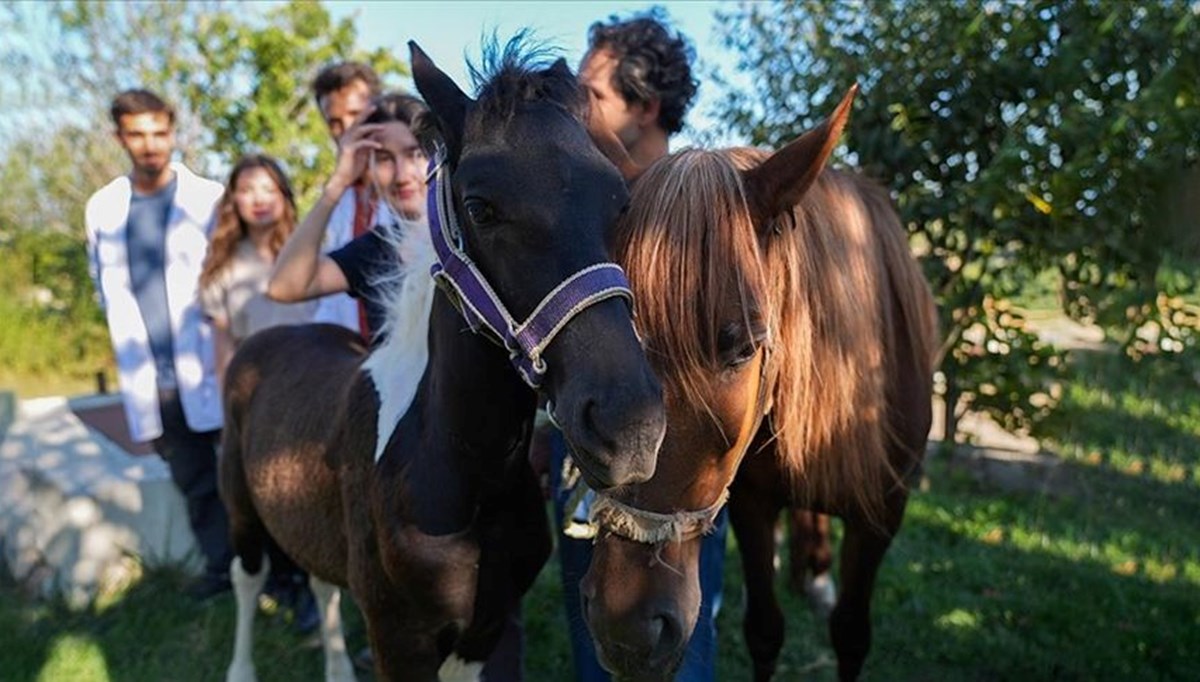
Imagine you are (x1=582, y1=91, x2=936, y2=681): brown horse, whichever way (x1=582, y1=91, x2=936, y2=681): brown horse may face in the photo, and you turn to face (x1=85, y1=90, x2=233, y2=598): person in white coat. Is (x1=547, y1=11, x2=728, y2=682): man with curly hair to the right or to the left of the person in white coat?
right

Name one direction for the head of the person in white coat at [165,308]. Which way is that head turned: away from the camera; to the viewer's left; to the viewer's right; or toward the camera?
toward the camera

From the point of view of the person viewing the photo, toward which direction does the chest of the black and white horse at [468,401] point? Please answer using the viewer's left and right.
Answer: facing the viewer and to the right of the viewer

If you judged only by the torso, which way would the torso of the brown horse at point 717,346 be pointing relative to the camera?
toward the camera

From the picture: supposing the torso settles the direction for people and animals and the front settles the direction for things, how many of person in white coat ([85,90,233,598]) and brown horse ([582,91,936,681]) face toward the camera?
2

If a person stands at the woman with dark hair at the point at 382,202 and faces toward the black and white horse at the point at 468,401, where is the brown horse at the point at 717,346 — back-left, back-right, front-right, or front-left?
front-left

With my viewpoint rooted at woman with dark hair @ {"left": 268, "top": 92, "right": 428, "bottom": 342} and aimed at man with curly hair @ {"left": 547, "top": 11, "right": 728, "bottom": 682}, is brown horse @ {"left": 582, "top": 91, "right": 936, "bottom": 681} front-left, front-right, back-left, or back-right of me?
front-right

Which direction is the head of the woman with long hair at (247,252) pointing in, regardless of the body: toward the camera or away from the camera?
toward the camera

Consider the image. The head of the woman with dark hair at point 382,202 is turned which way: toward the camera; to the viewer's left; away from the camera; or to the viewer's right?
toward the camera

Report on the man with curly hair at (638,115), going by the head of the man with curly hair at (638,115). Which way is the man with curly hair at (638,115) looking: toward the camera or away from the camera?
toward the camera

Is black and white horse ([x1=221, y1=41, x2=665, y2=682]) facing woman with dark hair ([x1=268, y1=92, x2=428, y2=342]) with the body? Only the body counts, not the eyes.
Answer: no

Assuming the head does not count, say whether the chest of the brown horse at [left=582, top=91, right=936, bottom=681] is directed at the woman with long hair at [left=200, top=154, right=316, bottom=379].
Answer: no

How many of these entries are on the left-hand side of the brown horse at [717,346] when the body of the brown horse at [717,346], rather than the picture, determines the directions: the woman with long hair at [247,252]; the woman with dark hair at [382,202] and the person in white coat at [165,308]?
0

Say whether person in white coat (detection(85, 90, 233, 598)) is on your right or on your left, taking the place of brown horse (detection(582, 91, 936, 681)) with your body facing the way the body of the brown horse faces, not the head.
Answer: on your right

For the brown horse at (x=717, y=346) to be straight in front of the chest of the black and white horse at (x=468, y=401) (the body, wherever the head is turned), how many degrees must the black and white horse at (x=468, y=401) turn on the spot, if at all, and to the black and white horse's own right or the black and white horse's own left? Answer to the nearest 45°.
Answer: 0° — it already faces it

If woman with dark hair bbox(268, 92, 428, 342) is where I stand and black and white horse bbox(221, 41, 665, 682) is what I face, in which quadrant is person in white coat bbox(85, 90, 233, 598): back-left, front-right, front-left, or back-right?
back-right

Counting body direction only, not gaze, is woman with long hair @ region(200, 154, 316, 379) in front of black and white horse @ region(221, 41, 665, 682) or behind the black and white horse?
behind
